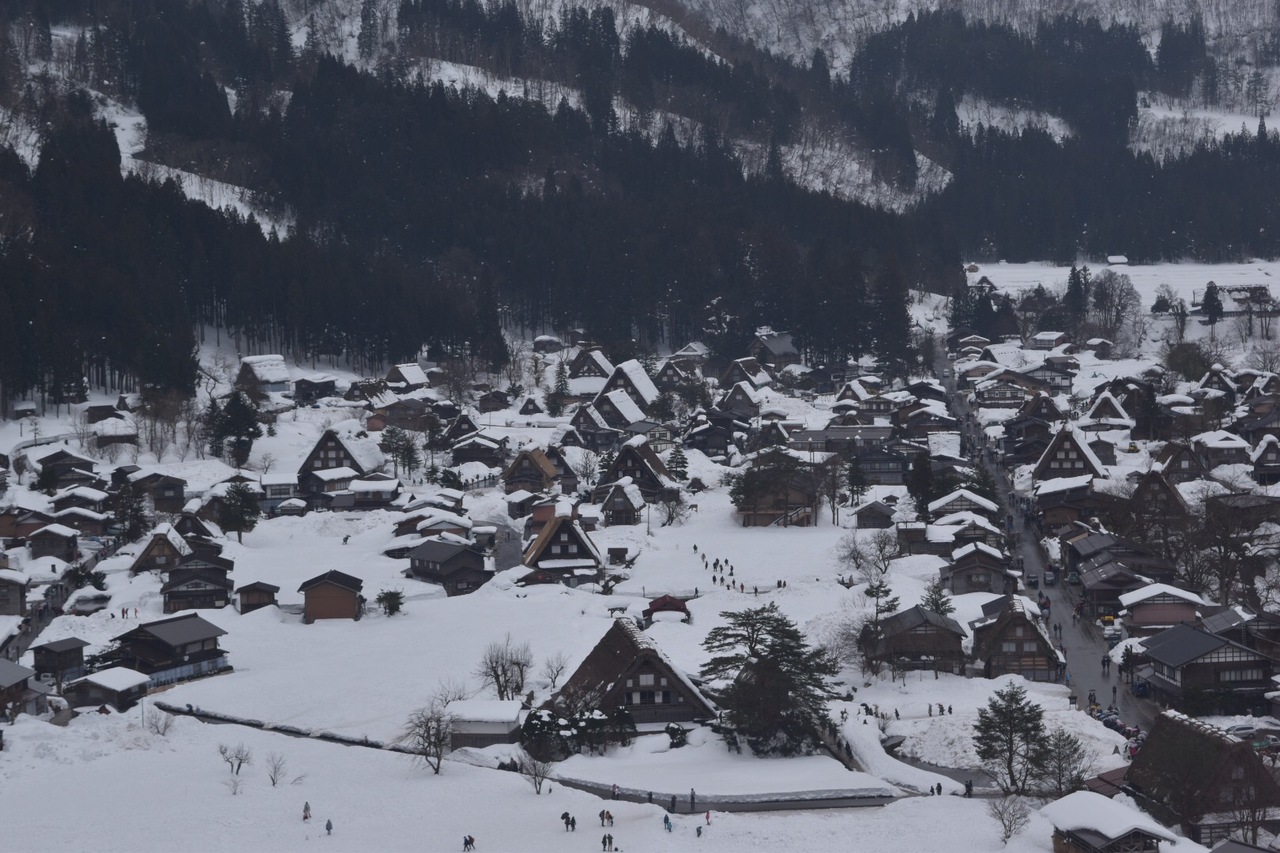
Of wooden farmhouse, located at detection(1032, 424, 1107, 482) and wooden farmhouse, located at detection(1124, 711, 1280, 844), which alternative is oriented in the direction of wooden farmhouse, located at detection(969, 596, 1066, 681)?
wooden farmhouse, located at detection(1032, 424, 1107, 482)

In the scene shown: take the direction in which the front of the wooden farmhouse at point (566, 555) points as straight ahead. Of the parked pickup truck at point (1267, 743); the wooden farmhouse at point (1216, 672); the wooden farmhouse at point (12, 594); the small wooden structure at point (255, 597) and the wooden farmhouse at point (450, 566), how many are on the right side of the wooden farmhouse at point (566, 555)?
3

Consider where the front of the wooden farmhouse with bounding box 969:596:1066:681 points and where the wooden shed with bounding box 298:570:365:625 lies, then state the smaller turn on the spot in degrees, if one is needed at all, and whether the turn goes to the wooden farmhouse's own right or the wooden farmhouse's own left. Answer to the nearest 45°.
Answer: approximately 90° to the wooden farmhouse's own right

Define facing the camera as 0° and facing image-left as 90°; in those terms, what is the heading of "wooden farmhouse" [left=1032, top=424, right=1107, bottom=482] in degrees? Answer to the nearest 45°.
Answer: approximately 0°

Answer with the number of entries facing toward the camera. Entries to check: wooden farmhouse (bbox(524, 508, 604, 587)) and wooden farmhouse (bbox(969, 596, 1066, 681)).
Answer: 2

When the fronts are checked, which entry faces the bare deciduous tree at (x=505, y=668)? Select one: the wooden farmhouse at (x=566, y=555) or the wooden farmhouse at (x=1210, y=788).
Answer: the wooden farmhouse at (x=566, y=555)

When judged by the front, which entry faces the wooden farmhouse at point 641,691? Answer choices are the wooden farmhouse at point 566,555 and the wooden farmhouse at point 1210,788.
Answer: the wooden farmhouse at point 566,555

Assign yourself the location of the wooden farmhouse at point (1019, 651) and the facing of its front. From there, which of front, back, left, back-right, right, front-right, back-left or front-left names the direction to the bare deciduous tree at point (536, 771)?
front-right
